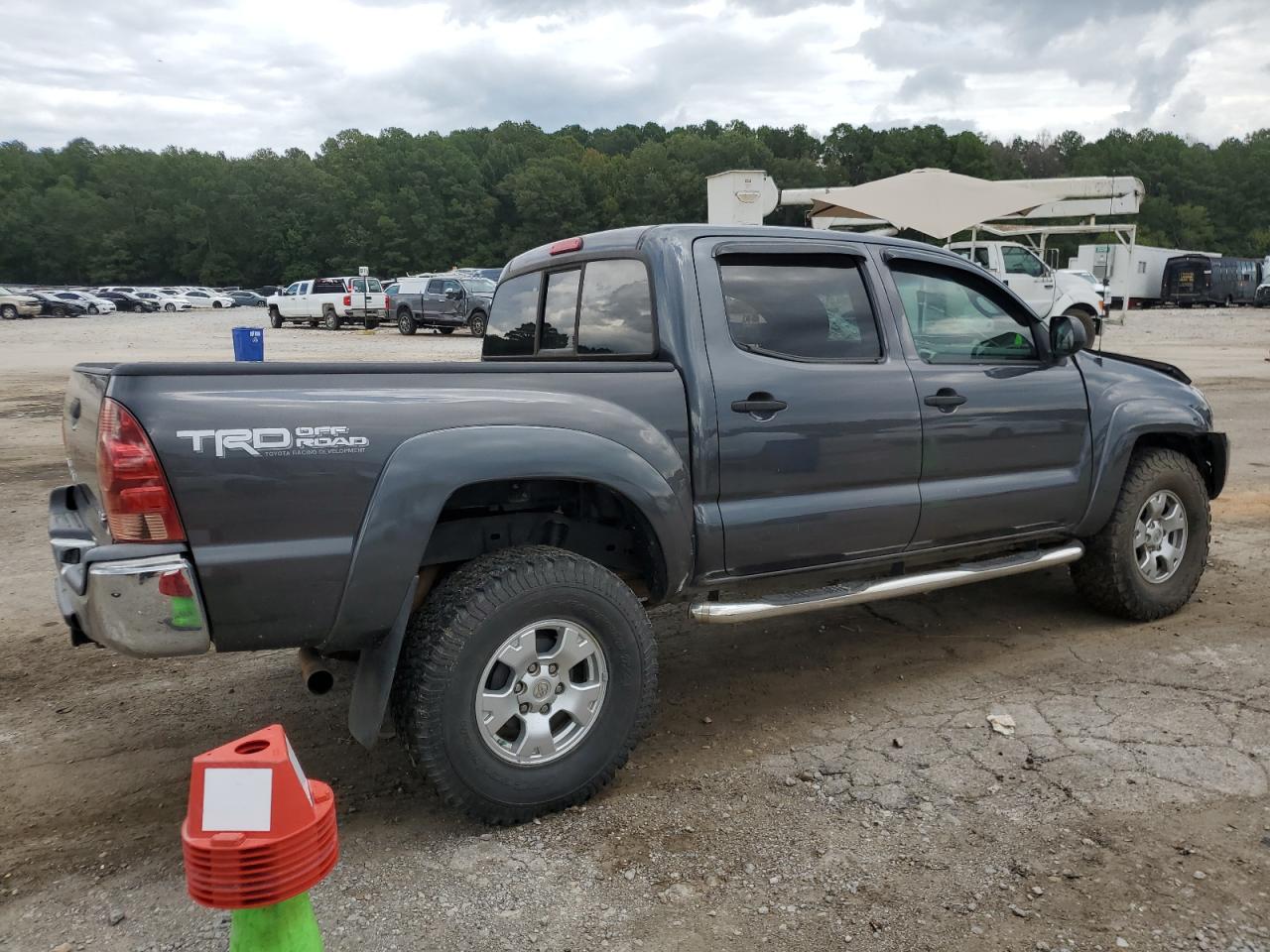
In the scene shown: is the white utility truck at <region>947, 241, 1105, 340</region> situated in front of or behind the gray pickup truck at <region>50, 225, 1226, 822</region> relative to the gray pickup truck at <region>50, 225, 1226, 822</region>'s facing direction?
in front

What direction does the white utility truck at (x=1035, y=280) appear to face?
to the viewer's right

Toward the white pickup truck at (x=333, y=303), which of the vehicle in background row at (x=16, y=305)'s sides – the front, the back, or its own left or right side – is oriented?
front

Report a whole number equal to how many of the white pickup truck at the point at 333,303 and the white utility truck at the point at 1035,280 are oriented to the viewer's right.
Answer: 1

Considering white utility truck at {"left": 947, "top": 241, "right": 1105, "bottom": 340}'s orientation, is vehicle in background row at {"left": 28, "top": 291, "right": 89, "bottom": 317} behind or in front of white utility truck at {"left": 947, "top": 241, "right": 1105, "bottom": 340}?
behind

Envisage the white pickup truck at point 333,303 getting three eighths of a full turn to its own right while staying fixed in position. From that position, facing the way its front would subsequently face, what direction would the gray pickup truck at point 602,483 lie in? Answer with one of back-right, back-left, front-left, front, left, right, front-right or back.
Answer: right

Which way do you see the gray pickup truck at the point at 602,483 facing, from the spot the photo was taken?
facing away from the viewer and to the right of the viewer

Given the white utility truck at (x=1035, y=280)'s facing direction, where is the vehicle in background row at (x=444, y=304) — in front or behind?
behind

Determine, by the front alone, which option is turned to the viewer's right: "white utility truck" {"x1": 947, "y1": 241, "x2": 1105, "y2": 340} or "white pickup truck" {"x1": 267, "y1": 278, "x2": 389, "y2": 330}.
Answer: "white utility truck" {"x1": 947, "y1": 241, "x2": 1105, "y2": 340}

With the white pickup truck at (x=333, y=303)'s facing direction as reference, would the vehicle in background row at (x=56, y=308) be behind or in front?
in front

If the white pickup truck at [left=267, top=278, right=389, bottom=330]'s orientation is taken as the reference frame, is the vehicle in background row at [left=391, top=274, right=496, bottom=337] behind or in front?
behind

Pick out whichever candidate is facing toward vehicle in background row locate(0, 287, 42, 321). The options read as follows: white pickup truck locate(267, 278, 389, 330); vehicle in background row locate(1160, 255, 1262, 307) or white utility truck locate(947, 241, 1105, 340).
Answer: white pickup truck locate(267, 278, 389, 330)
